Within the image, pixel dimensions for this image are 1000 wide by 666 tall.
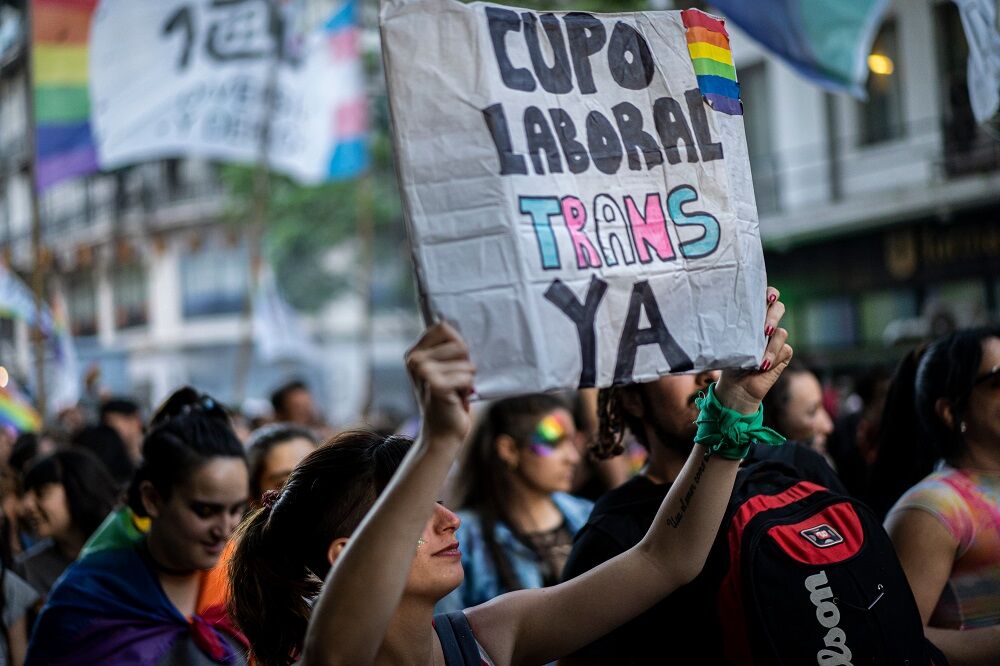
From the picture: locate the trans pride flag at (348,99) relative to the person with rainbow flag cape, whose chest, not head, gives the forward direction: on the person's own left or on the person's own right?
on the person's own left

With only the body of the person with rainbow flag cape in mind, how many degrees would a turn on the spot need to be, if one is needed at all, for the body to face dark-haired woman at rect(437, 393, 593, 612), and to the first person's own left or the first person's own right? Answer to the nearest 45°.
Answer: approximately 45° to the first person's own left

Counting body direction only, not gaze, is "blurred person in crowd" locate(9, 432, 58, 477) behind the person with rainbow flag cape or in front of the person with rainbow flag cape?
behind

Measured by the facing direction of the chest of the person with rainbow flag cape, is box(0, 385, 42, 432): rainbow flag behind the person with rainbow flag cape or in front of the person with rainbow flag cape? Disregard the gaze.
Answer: behind

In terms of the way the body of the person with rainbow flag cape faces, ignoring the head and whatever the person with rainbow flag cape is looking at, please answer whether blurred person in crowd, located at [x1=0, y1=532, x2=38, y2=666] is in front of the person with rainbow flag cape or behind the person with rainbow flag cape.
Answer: behind

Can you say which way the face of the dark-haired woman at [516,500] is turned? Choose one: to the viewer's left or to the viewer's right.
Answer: to the viewer's right
